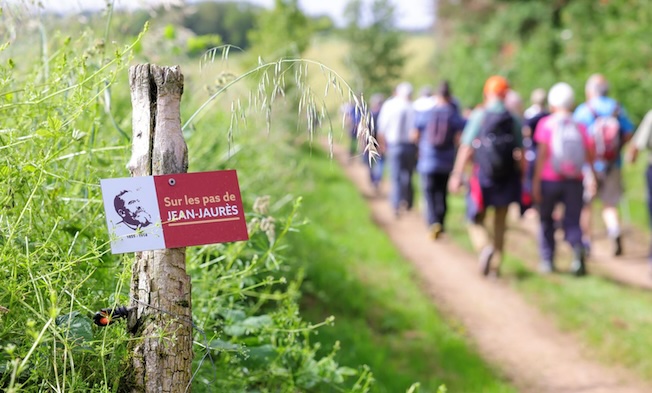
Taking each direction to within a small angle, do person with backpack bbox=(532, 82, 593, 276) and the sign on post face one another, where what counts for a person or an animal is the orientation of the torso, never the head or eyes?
no

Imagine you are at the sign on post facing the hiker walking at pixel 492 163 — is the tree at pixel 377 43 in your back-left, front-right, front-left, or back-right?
front-left

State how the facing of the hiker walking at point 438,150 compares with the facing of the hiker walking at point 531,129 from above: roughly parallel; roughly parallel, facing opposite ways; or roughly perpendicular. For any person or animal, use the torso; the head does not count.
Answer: roughly parallel

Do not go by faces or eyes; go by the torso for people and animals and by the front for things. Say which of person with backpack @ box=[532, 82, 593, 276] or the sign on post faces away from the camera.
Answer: the person with backpack

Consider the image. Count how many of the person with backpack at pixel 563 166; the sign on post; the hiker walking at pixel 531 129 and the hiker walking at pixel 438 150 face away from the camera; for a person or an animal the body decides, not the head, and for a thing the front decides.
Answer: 3

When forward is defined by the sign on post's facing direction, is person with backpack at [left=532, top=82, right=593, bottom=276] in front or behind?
behind

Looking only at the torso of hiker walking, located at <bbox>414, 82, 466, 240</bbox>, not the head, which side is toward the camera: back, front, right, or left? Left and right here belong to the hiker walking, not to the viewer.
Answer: back

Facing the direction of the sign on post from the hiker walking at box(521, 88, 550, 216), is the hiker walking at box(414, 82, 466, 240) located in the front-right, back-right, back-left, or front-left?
front-right

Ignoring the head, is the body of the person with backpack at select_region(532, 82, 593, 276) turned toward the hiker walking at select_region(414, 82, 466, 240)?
no

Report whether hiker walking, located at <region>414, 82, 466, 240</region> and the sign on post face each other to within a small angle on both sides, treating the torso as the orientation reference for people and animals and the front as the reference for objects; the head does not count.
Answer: no

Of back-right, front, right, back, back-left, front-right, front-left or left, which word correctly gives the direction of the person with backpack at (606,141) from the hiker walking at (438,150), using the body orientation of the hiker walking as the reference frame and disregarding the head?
right

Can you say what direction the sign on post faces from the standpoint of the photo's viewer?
facing the viewer

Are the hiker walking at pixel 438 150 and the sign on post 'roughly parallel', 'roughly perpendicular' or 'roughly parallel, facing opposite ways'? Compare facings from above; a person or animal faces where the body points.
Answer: roughly parallel, facing opposite ways

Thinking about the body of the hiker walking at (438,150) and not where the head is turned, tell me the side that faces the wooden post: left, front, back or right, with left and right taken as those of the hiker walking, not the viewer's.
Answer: back

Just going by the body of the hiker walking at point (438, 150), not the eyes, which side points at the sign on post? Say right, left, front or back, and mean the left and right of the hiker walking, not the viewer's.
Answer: back

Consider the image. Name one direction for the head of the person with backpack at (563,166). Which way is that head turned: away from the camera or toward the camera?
away from the camera

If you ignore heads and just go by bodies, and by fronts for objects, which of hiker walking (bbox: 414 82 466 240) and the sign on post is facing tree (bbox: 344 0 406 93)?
the hiker walking

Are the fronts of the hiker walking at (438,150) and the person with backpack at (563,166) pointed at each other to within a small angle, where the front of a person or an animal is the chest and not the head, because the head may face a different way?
no

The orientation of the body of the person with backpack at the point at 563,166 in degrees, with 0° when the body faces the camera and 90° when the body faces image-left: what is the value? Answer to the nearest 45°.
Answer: approximately 180°

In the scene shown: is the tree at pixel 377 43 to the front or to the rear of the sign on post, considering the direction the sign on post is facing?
to the rear

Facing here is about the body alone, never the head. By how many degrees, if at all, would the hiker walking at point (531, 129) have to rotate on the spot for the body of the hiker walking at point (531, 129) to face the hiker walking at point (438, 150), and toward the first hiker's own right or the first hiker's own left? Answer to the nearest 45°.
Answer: approximately 90° to the first hiker's own left

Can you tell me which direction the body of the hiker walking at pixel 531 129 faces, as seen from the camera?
away from the camera

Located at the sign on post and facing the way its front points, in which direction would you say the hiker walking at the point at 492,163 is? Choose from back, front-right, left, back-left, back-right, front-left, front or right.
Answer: back-left

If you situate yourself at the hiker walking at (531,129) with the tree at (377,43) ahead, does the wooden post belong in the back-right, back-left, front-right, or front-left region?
back-left
